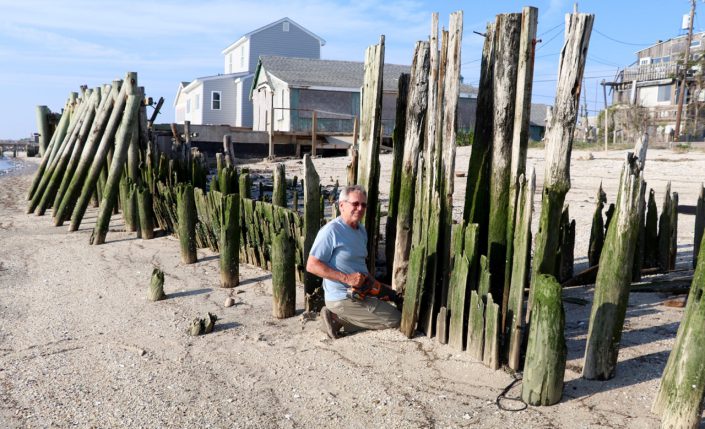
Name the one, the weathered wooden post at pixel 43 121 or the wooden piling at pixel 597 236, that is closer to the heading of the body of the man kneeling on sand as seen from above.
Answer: the wooden piling

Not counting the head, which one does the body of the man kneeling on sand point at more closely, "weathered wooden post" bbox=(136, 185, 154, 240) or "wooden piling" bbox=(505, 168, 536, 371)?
the wooden piling

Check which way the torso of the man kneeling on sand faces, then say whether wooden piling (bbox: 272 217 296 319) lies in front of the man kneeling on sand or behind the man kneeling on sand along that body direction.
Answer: behind
